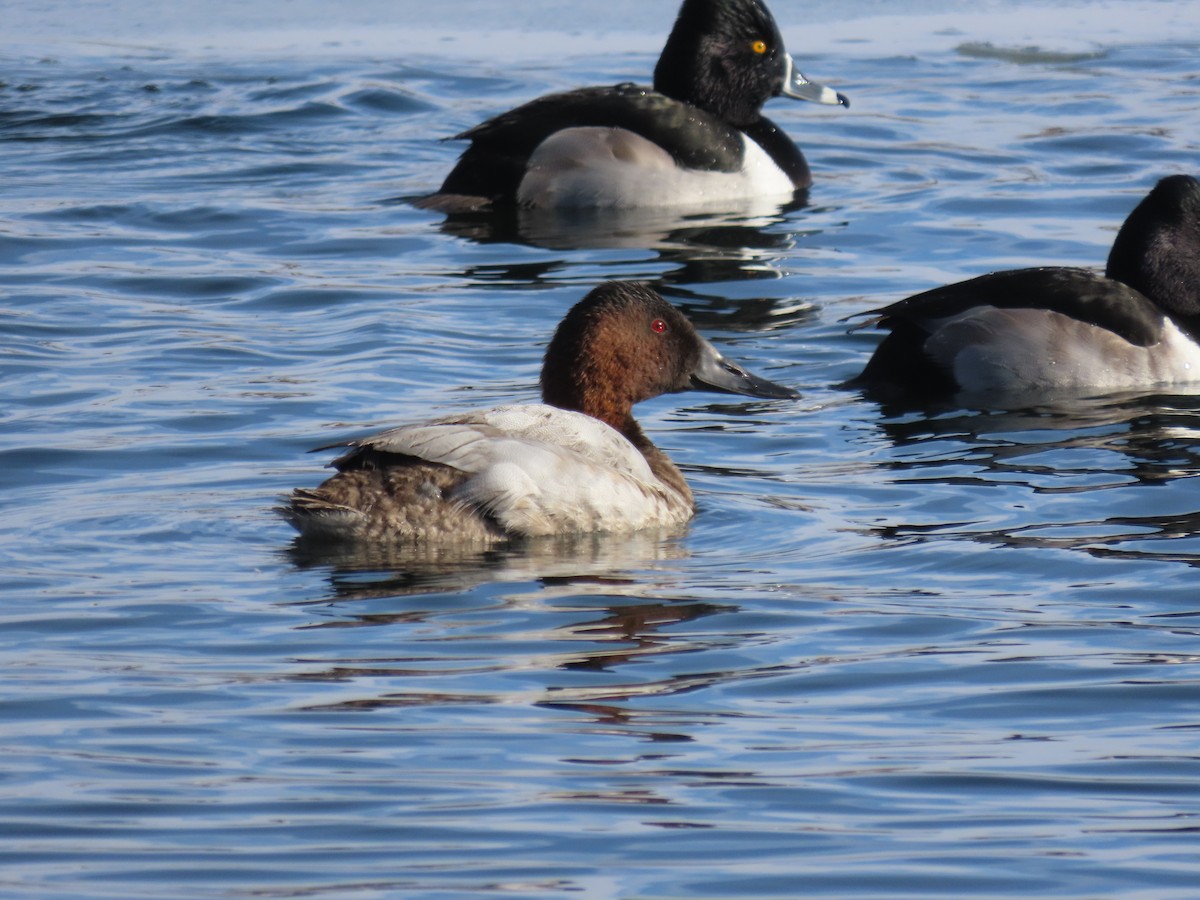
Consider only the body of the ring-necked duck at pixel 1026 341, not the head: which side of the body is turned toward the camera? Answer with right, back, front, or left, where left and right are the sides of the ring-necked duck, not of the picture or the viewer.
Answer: right

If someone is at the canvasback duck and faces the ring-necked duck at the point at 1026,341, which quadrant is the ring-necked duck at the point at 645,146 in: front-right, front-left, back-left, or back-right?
front-left

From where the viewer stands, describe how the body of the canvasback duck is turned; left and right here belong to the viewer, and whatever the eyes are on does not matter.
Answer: facing to the right of the viewer

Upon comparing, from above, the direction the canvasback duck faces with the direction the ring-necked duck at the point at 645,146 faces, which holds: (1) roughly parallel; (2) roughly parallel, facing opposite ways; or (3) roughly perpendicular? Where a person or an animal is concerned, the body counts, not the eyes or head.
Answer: roughly parallel

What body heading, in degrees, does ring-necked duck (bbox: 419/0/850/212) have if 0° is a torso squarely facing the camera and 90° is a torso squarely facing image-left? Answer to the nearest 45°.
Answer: approximately 270°

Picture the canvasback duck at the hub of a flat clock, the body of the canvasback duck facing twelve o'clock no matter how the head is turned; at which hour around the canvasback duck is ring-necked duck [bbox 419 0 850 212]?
The ring-necked duck is roughly at 9 o'clock from the canvasback duck.

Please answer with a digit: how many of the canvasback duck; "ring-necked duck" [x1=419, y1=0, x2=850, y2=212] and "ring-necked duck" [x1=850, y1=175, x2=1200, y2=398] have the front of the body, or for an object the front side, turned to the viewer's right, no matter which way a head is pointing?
3

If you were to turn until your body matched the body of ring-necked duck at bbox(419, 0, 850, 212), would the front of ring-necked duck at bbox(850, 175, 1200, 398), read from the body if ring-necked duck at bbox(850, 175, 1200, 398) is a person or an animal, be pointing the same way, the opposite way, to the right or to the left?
the same way

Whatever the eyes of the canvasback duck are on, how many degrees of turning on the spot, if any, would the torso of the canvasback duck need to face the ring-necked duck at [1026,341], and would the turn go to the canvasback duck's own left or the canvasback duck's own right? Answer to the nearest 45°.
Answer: approximately 45° to the canvasback duck's own left

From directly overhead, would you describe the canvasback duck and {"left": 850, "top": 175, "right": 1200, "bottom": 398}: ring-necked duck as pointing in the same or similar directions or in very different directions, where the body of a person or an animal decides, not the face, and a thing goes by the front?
same or similar directions

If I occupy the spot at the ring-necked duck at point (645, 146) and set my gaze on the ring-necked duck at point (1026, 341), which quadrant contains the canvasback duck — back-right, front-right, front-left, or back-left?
front-right

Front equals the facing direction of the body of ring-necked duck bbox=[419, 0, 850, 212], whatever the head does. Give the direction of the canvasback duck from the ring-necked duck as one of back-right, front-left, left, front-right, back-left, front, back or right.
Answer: right
